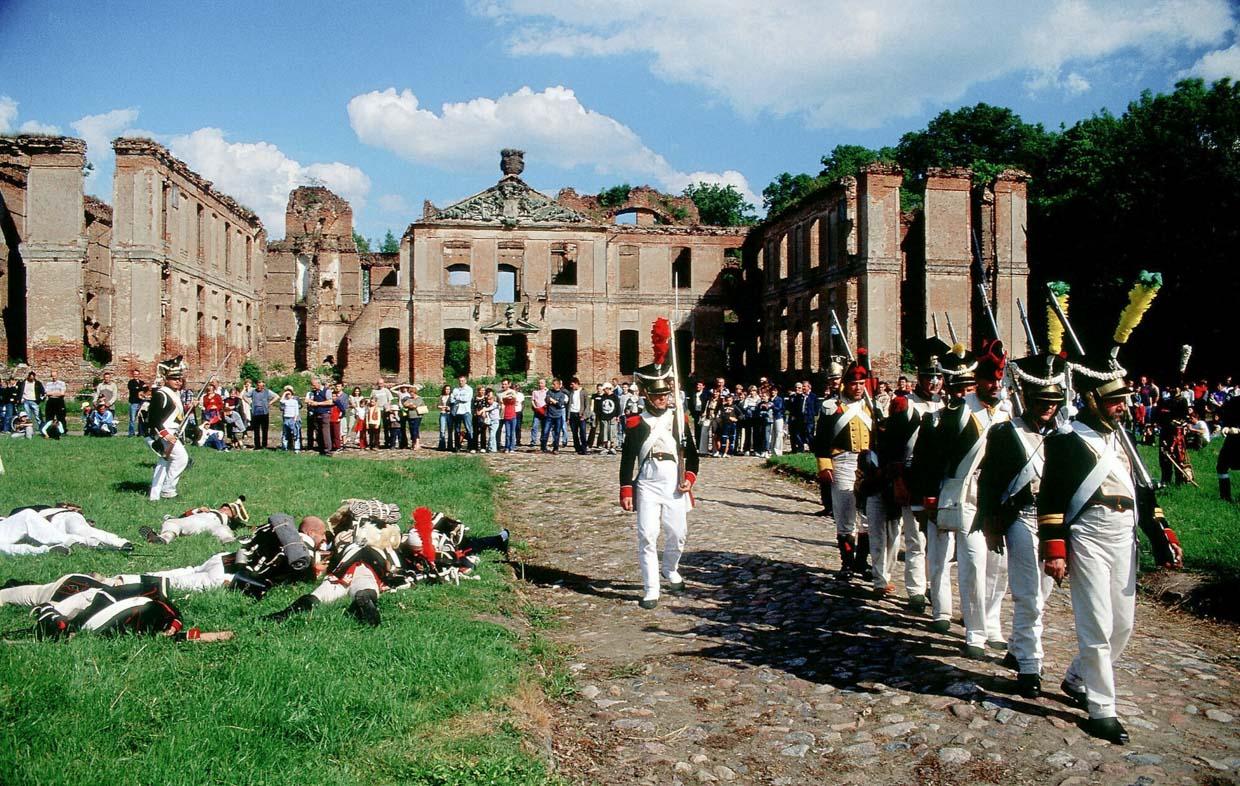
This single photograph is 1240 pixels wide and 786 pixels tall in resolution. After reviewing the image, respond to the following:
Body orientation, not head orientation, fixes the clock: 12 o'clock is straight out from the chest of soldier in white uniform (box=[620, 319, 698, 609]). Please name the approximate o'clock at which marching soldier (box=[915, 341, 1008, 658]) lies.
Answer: The marching soldier is roughly at 10 o'clock from the soldier in white uniform.

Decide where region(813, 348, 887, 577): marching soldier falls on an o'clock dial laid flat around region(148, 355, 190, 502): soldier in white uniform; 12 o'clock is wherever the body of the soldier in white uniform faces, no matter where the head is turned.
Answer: The marching soldier is roughly at 12 o'clock from the soldier in white uniform.

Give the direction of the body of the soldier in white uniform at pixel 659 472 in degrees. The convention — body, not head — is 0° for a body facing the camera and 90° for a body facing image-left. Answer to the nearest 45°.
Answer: approximately 0°

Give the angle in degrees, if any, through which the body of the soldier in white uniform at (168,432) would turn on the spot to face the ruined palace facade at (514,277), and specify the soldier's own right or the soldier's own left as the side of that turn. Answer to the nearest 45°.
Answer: approximately 90° to the soldier's own left

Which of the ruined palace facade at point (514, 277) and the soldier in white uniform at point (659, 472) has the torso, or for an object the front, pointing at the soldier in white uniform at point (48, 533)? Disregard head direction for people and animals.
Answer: the ruined palace facade

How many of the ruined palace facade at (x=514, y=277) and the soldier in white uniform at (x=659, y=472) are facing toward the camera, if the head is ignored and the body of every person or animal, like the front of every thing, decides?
2

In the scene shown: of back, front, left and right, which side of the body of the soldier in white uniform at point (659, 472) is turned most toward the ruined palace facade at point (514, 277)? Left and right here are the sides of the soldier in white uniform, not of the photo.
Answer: back

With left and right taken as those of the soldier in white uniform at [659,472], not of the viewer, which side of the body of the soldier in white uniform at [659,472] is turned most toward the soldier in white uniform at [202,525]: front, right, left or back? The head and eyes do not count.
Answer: right

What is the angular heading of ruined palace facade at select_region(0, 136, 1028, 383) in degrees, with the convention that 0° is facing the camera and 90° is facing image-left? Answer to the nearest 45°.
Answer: approximately 0°

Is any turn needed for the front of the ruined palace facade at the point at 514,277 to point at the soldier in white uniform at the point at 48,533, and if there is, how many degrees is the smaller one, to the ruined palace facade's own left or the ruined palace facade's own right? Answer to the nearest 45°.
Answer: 0° — it already faces them

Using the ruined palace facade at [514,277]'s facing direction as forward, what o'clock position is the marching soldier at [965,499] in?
The marching soldier is roughly at 12 o'clock from the ruined palace facade.
